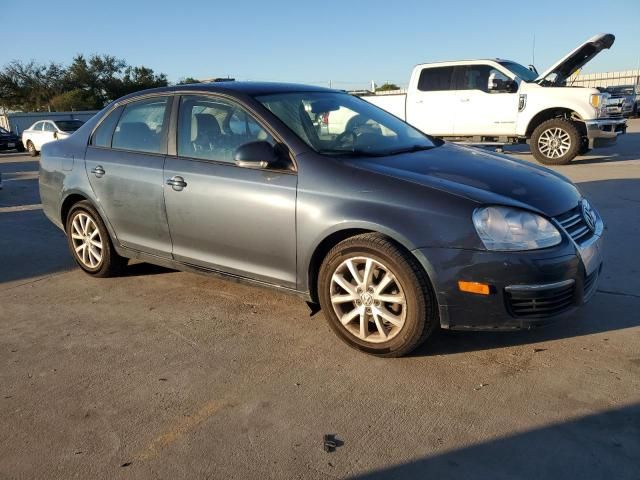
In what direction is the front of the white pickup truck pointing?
to the viewer's right

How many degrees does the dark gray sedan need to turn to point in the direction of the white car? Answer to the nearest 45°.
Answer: approximately 180°

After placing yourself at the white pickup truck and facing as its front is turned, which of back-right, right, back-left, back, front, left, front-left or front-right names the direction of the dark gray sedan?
right

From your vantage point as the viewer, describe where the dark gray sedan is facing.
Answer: facing the viewer and to the right of the viewer

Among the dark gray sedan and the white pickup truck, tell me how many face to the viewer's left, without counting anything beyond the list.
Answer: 0

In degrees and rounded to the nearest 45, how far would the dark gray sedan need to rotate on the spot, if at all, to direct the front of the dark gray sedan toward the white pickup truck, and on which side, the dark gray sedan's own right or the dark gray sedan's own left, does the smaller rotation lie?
approximately 90° to the dark gray sedan's own left

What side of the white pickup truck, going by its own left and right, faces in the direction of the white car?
back
